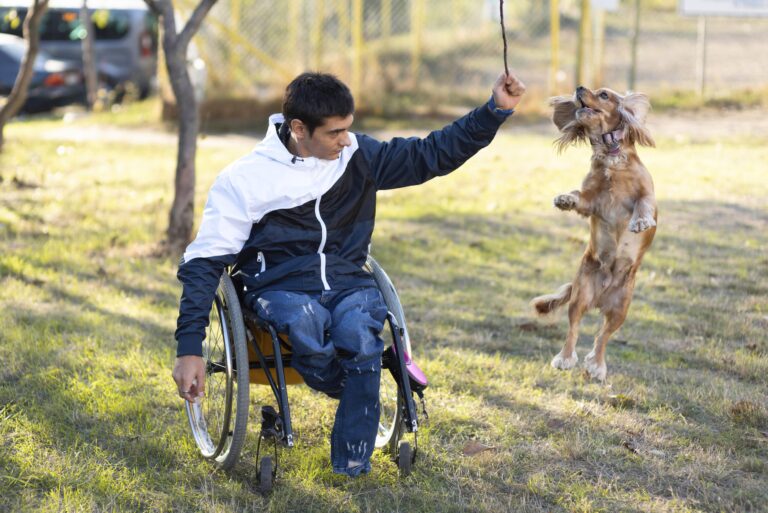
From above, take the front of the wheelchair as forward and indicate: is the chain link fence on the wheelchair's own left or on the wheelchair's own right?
on the wheelchair's own left

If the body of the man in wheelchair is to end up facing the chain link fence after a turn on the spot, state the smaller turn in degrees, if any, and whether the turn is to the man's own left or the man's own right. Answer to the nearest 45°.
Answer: approximately 135° to the man's own left

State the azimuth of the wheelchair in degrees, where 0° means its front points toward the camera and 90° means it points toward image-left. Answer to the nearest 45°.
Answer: approximately 315°

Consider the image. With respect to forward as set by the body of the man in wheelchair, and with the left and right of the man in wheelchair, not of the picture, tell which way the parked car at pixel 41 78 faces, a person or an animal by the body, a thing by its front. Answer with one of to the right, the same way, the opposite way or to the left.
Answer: the opposite way

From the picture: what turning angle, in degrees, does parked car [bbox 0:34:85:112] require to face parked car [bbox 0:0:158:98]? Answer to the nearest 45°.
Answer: approximately 90° to its right

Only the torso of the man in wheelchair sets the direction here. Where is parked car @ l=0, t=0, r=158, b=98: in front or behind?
behind

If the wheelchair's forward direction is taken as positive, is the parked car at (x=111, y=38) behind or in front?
behind

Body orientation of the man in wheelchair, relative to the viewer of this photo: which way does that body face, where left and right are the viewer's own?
facing the viewer and to the right of the viewer

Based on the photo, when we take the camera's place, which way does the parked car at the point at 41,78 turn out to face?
facing away from the viewer and to the left of the viewer
